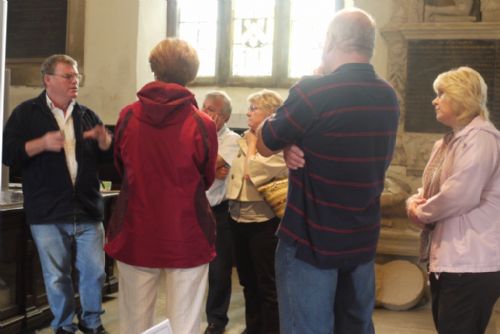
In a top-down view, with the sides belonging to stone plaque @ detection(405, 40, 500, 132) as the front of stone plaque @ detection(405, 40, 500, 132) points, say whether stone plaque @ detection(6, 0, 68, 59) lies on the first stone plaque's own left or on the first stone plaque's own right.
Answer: on the first stone plaque's own right

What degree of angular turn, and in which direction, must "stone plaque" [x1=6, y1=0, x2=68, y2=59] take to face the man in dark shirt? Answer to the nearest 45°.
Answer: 0° — it already faces them

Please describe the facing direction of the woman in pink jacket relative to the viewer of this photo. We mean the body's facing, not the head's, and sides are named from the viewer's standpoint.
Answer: facing to the left of the viewer

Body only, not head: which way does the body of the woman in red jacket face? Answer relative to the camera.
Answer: away from the camera

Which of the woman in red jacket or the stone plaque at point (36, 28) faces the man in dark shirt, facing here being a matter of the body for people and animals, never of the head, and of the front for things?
the stone plaque

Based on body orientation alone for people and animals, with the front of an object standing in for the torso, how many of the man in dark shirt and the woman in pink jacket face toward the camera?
0

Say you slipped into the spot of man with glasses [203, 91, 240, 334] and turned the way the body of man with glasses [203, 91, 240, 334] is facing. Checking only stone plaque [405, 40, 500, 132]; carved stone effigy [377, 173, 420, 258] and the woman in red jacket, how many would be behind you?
2

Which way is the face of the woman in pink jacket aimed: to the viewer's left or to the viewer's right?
to the viewer's left

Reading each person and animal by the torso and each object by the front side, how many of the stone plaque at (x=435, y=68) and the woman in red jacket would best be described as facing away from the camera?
1

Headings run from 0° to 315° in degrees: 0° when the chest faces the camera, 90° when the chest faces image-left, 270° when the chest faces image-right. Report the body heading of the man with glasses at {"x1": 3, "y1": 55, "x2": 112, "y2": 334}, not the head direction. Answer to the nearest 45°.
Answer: approximately 315°
